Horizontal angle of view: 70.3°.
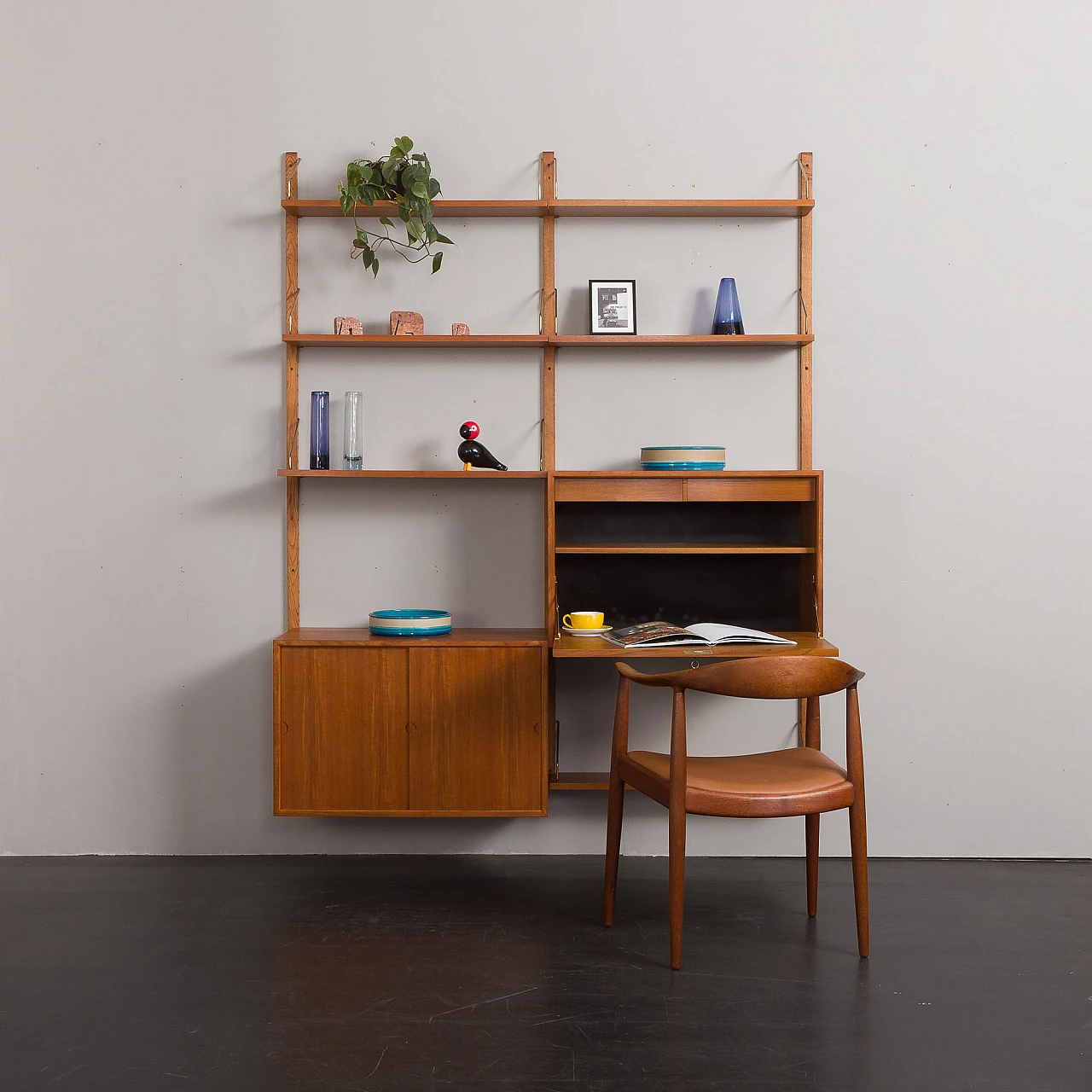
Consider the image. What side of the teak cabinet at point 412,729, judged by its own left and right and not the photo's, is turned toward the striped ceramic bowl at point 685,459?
left

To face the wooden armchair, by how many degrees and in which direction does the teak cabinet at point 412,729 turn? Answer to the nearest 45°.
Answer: approximately 45° to its left

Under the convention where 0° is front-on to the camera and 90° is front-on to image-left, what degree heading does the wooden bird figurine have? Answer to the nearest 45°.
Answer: approximately 45°

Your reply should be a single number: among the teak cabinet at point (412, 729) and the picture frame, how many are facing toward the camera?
2

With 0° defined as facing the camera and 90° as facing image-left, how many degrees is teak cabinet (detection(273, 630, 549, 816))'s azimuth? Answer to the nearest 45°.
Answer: approximately 0°

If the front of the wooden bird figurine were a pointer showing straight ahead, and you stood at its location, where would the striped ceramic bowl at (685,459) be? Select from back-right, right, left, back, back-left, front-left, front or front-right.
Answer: back-left

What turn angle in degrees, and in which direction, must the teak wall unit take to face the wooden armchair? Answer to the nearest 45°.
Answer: approximately 45° to its left

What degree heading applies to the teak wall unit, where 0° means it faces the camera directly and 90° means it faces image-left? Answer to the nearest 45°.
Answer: approximately 0°

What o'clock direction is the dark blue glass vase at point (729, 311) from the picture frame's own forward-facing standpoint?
The dark blue glass vase is roughly at 9 o'clock from the picture frame.

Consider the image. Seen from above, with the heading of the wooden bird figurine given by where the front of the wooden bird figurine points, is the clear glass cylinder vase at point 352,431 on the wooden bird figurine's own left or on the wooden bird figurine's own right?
on the wooden bird figurine's own right
